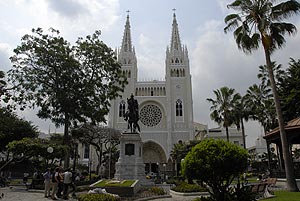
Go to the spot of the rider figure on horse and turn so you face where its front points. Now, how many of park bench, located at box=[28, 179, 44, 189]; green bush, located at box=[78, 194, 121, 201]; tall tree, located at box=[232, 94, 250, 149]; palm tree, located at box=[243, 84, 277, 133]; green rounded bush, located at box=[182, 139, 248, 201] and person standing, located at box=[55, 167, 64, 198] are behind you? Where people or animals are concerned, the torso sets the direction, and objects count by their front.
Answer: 2

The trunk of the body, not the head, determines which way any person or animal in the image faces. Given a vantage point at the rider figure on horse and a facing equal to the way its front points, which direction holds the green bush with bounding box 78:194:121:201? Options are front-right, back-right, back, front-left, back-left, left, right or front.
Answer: front-left

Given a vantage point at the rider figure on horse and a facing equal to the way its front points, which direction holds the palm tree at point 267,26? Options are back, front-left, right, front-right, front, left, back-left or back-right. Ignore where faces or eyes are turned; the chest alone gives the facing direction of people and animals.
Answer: left

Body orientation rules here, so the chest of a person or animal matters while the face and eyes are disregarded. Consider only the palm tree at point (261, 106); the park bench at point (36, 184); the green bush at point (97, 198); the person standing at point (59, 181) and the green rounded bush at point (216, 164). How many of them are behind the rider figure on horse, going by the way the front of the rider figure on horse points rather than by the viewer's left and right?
1

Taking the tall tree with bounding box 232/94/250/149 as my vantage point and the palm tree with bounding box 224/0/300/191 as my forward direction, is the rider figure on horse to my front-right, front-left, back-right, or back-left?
front-right

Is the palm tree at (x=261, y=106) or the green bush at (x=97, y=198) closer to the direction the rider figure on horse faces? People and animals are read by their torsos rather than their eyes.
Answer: the green bush

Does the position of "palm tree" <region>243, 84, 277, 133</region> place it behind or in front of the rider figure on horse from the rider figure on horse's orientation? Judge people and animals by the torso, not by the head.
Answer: behind

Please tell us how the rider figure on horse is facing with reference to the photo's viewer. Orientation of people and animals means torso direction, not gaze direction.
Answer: facing the viewer and to the left of the viewer

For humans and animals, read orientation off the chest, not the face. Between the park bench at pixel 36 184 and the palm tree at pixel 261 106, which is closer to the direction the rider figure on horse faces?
the park bench

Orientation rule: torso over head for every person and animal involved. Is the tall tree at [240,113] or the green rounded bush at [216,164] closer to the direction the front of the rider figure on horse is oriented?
the green rounded bush

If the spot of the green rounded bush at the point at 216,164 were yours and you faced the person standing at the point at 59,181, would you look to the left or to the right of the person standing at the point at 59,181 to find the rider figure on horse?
right

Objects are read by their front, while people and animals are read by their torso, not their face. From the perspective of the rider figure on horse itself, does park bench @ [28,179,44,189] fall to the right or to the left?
on its right

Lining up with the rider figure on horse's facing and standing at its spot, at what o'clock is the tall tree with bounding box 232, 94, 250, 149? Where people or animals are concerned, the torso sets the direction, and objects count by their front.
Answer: The tall tree is roughly at 6 o'clock from the rider figure on horse.

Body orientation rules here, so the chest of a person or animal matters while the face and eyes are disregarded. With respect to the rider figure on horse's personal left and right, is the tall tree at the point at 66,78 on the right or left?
on its right
